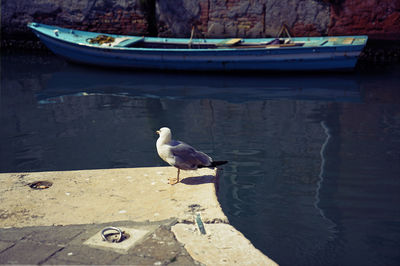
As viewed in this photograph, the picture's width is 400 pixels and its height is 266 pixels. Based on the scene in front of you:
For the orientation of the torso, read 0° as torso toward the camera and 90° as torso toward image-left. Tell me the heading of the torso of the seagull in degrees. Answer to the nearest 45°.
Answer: approximately 90°
